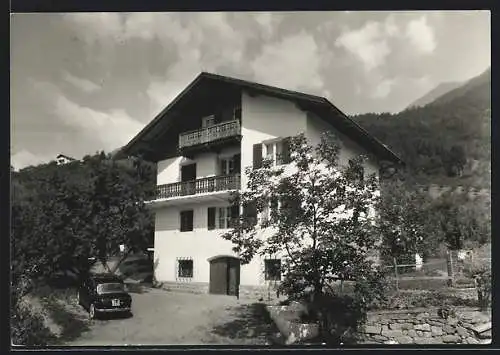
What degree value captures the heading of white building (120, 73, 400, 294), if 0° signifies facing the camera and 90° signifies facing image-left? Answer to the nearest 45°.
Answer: approximately 45°

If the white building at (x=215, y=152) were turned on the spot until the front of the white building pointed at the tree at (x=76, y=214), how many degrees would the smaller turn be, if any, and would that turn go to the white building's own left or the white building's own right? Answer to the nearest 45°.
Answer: approximately 45° to the white building's own right

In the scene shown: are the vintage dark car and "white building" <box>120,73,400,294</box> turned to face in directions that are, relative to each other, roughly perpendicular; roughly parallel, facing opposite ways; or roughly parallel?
roughly perpendicular

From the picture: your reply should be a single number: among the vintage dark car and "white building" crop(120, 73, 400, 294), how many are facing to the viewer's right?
0

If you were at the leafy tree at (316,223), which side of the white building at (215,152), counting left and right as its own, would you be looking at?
left
